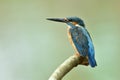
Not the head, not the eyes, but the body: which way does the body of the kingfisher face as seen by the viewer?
to the viewer's left
